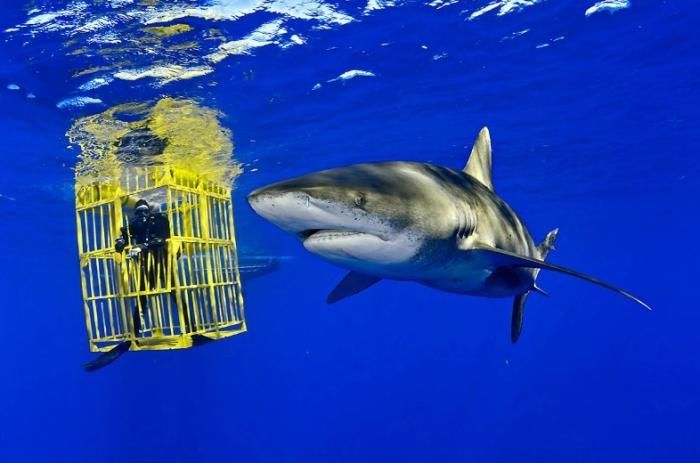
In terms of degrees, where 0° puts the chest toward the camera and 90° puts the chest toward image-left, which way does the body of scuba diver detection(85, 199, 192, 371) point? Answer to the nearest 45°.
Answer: approximately 45°

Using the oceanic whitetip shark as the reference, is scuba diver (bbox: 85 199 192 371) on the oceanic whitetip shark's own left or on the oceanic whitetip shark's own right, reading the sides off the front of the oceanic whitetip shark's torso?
on the oceanic whitetip shark's own right

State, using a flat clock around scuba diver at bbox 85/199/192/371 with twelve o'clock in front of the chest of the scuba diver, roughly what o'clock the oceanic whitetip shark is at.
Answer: The oceanic whitetip shark is roughly at 10 o'clock from the scuba diver.
